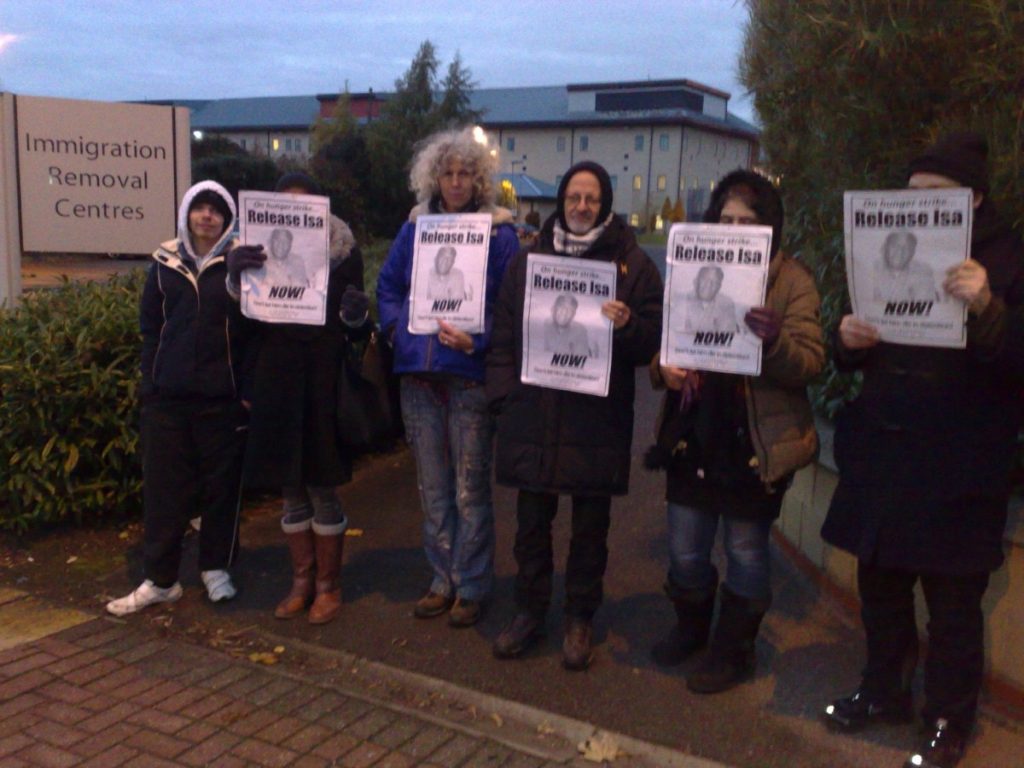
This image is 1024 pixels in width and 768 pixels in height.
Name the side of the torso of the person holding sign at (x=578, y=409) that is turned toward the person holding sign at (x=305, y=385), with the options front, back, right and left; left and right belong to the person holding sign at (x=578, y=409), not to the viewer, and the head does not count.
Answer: right

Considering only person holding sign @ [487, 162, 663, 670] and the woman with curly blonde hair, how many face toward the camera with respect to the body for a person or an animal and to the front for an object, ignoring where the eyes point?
2

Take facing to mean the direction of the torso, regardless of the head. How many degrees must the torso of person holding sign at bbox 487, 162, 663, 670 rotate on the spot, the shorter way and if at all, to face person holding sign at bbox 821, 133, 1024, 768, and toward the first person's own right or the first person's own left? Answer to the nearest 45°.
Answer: approximately 45° to the first person's own left

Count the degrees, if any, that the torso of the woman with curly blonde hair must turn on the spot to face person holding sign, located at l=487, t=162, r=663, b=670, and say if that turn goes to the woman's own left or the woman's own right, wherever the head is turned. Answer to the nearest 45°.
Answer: approximately 45° to the woman's own left

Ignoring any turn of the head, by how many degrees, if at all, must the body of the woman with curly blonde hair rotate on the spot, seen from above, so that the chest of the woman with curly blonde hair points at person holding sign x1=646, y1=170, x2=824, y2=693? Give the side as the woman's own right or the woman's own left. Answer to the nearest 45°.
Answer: approximately 45° to the woman's own left

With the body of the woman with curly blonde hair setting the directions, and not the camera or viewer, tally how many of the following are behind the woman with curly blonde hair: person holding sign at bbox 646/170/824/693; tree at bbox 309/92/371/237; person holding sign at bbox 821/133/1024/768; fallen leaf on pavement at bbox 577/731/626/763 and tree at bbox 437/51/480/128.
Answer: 2

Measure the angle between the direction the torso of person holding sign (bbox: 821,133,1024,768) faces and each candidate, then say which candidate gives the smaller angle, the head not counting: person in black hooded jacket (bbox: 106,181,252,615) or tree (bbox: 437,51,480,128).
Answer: the person in black hooded jacket
